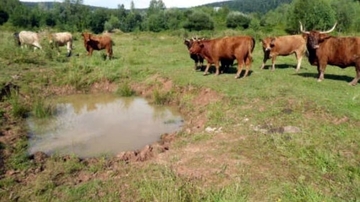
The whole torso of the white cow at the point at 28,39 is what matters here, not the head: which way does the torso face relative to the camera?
to the viewer's left

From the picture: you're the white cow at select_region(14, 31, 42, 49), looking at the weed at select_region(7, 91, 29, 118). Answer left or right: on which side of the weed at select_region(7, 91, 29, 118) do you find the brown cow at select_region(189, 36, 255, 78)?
left

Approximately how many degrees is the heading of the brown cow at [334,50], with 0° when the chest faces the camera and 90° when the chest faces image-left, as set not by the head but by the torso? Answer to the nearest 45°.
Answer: approximately 90°

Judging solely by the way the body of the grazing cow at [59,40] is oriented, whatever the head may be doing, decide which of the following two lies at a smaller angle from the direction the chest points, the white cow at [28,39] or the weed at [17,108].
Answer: the white cow

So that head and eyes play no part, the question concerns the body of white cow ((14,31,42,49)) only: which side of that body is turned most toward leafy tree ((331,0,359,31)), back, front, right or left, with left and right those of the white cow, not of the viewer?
back

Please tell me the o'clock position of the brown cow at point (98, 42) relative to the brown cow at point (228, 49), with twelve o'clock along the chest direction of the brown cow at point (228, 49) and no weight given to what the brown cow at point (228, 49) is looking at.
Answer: the brown cow at point (98, 42) is roughly at 1 o'clock from the brown cow at point (228, 49).

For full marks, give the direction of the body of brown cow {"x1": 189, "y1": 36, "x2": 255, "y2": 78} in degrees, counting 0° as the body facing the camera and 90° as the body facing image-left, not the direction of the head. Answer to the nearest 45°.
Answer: approximately 90°

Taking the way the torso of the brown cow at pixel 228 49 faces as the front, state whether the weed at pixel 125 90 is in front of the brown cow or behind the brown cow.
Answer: in front

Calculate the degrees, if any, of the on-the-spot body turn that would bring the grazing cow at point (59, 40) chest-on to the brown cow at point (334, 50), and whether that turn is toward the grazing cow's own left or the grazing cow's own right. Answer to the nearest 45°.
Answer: approximately 135° to the grazing cow's own left

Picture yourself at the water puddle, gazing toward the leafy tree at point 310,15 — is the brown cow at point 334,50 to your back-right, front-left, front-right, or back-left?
front-right

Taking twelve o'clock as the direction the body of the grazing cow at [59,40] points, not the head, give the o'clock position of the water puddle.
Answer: The water puddle is roughly at 9 o'clock from the grazing cow.

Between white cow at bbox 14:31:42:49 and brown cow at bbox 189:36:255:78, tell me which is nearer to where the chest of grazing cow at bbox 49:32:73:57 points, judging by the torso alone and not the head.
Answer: the white cow
